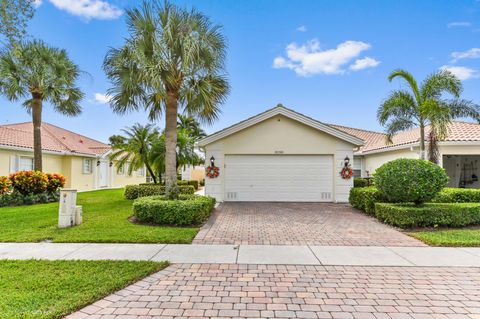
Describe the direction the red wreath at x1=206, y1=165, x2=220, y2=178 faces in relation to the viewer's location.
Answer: facing the viewer

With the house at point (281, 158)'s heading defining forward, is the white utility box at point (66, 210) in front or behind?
in front

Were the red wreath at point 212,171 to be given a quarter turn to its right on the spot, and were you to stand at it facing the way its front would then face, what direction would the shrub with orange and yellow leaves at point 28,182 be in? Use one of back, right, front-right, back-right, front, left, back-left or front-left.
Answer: front

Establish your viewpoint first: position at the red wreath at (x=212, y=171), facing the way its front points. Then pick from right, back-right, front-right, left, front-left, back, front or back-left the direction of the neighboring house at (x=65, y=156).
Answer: back-right

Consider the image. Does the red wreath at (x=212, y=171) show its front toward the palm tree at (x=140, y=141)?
no

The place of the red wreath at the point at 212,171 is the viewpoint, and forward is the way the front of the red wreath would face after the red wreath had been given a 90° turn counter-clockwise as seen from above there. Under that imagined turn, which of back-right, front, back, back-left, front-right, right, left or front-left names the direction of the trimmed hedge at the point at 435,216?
front-right

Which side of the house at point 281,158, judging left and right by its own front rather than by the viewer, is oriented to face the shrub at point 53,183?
right

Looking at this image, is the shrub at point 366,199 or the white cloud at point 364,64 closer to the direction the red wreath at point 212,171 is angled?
the shrub

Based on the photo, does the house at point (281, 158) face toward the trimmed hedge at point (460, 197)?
no

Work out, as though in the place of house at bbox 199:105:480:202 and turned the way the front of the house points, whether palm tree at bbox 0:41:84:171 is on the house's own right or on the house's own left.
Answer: on the house's own right
